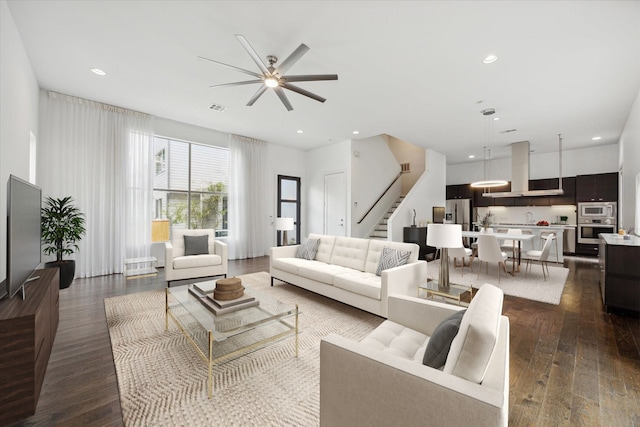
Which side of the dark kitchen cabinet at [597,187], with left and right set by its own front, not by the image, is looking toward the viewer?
front

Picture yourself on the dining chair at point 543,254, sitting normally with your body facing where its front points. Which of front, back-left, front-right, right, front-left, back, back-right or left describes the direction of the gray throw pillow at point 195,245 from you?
front-left

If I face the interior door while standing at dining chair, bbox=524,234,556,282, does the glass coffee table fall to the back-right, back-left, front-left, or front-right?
front-left

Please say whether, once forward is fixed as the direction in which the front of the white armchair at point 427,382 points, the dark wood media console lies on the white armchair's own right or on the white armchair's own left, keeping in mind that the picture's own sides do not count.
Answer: on the white armchair's own left

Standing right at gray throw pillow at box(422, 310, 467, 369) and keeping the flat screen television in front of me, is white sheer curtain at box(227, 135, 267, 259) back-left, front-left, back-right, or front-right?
front-right

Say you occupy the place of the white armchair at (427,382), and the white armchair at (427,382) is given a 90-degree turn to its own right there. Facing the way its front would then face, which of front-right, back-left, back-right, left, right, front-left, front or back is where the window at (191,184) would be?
left

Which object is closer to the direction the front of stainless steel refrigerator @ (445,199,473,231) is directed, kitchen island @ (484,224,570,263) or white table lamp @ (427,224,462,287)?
the white table lamp

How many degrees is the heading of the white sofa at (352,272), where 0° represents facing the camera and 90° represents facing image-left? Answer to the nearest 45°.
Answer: approximately 45°

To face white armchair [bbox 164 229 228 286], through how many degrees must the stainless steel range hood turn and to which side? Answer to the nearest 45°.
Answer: approximately 45° to its right

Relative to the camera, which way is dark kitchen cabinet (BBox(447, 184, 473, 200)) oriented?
toward the camera

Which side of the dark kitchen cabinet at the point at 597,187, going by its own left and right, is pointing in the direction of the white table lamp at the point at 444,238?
front

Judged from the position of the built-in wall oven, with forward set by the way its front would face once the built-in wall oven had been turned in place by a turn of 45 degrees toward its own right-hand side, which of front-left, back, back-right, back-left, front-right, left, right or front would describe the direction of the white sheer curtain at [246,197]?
front

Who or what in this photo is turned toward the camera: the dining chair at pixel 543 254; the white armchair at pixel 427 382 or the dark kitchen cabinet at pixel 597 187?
the dark kitchen cabinet

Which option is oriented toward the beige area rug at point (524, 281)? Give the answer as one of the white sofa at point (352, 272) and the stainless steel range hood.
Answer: the stainless steel range hood

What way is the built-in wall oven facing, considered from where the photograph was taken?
facing the viewer

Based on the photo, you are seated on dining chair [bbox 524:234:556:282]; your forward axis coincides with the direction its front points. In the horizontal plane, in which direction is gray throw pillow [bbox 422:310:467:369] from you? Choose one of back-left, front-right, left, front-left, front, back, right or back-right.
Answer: left
